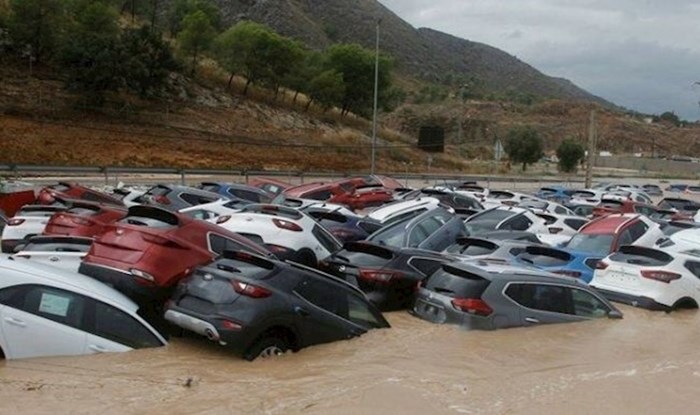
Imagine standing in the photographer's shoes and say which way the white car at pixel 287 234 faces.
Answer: facing away from the viewer and to the right of the viewer

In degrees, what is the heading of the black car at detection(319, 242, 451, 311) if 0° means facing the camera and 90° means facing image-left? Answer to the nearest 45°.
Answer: approximately 225°

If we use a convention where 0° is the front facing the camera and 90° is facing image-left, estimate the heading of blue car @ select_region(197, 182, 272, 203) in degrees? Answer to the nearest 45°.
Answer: approximately 225°

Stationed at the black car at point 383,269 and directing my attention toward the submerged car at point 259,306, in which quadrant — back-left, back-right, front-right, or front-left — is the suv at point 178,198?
back-right

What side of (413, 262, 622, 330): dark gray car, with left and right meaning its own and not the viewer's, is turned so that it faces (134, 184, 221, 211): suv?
left
